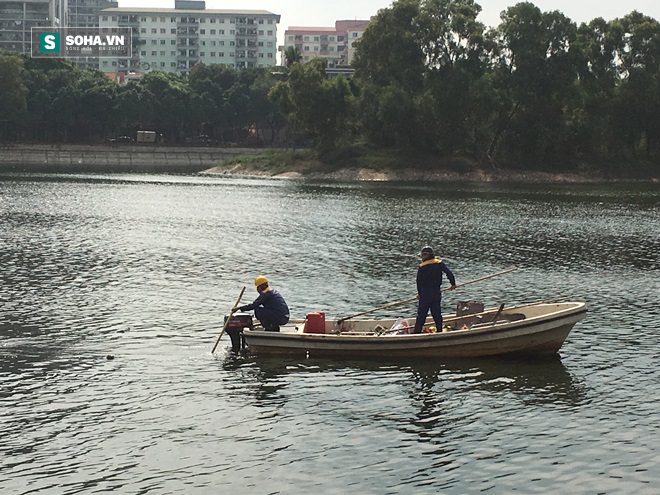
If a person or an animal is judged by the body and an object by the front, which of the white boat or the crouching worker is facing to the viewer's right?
the white boat

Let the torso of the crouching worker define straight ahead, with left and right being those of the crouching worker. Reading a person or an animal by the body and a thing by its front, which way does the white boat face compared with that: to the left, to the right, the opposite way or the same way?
the opposite way

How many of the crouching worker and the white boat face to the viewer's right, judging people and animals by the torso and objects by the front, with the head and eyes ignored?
1

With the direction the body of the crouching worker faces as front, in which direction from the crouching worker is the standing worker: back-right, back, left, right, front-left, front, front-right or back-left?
back

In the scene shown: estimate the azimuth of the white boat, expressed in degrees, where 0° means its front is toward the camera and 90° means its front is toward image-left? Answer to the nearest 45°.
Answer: approximately 270°

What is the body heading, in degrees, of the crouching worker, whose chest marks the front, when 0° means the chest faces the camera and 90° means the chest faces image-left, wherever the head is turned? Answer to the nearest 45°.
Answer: approximately 90°
